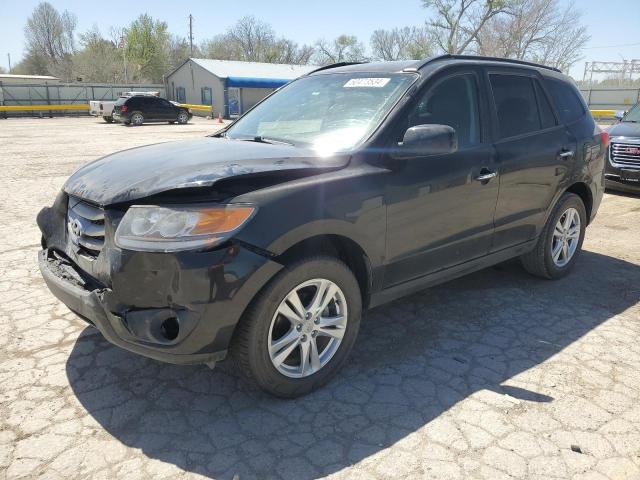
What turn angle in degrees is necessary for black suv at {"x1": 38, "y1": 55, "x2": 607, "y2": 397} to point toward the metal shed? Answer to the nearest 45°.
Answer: approximately 135° to its right

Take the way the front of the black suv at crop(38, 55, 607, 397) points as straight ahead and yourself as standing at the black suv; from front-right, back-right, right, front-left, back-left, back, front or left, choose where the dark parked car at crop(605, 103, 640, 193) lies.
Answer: back

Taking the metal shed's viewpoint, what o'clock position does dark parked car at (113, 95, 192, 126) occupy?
The dark parked car is roughly at 2 o'clock from the metal shed.

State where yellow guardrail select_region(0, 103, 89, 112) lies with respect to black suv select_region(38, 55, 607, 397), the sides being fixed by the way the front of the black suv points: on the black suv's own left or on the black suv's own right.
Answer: on the black suv's own right

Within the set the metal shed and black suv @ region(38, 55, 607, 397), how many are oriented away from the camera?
0

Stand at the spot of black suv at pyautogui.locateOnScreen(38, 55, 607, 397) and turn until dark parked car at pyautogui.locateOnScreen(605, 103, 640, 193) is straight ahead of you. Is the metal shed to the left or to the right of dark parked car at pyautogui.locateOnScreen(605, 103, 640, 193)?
left

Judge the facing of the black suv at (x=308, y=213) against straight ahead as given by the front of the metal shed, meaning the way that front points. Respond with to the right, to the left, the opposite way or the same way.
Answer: to the right

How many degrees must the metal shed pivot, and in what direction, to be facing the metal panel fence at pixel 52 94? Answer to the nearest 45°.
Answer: approximately 135° to its right
